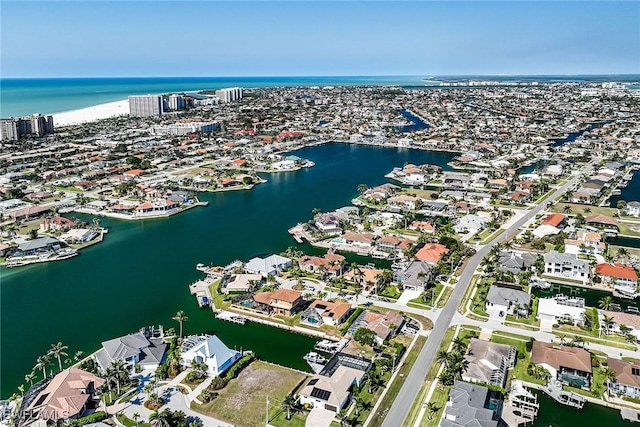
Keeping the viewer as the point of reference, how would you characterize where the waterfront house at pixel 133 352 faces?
facing the viewer

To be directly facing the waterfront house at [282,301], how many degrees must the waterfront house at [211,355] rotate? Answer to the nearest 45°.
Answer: approximately 180°

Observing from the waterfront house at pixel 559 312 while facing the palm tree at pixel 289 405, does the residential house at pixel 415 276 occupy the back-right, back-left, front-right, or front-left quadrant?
front-right

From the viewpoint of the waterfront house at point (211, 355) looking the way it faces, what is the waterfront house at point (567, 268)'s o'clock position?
the waterfront house at point (567, 268) is roughly at 7 o'clock from the waterfront house at point (211, 355).

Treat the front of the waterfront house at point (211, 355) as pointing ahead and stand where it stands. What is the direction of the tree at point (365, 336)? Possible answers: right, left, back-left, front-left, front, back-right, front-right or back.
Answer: back-left

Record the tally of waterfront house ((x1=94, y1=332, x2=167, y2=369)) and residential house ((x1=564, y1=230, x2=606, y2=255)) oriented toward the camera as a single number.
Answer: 2

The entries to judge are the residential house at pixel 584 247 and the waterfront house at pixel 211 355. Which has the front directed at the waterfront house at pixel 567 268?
the residential house

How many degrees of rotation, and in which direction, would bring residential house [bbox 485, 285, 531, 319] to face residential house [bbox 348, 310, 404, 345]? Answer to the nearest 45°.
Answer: approximately 45° to its right

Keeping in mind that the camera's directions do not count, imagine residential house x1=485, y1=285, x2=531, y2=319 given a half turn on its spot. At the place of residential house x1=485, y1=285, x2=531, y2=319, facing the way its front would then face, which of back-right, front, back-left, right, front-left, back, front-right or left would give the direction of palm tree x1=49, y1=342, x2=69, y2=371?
back-left

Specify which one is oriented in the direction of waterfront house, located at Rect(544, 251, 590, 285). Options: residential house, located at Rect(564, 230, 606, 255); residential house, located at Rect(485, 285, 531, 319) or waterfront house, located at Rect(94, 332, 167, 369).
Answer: residential house, located at Rect(564, 230, 606, 255)

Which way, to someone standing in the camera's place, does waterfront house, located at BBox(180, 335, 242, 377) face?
facing the viewer and to the left of the viewer

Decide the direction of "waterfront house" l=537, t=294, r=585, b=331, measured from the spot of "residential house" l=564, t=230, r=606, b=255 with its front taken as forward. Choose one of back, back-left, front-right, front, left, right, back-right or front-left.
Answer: front

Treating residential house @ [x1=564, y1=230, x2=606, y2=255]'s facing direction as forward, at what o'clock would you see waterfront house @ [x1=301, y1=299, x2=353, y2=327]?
The waterfront house is roughly at 1 o'clock from the residential house.
